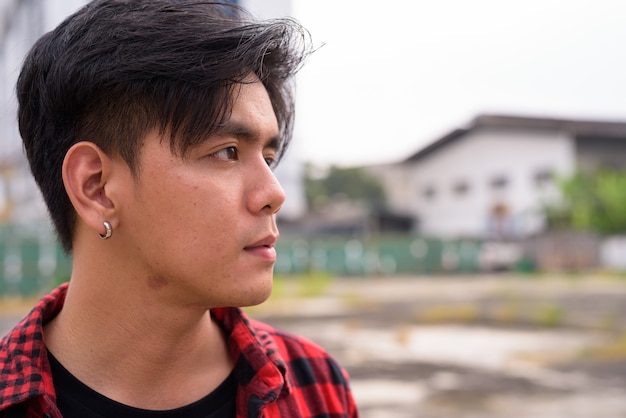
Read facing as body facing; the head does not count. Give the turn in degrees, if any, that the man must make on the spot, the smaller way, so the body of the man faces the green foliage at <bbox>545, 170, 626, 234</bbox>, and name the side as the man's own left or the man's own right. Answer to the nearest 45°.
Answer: approximately 90° to the man's own left

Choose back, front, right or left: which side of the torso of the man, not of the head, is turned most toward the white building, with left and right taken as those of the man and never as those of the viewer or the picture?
back

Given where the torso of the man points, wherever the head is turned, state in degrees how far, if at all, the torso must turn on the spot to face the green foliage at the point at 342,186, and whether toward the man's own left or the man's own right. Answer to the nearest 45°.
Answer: approximately 135° to the man's own left

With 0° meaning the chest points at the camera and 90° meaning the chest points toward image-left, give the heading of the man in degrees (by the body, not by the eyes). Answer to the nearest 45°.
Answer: approximately 315°
